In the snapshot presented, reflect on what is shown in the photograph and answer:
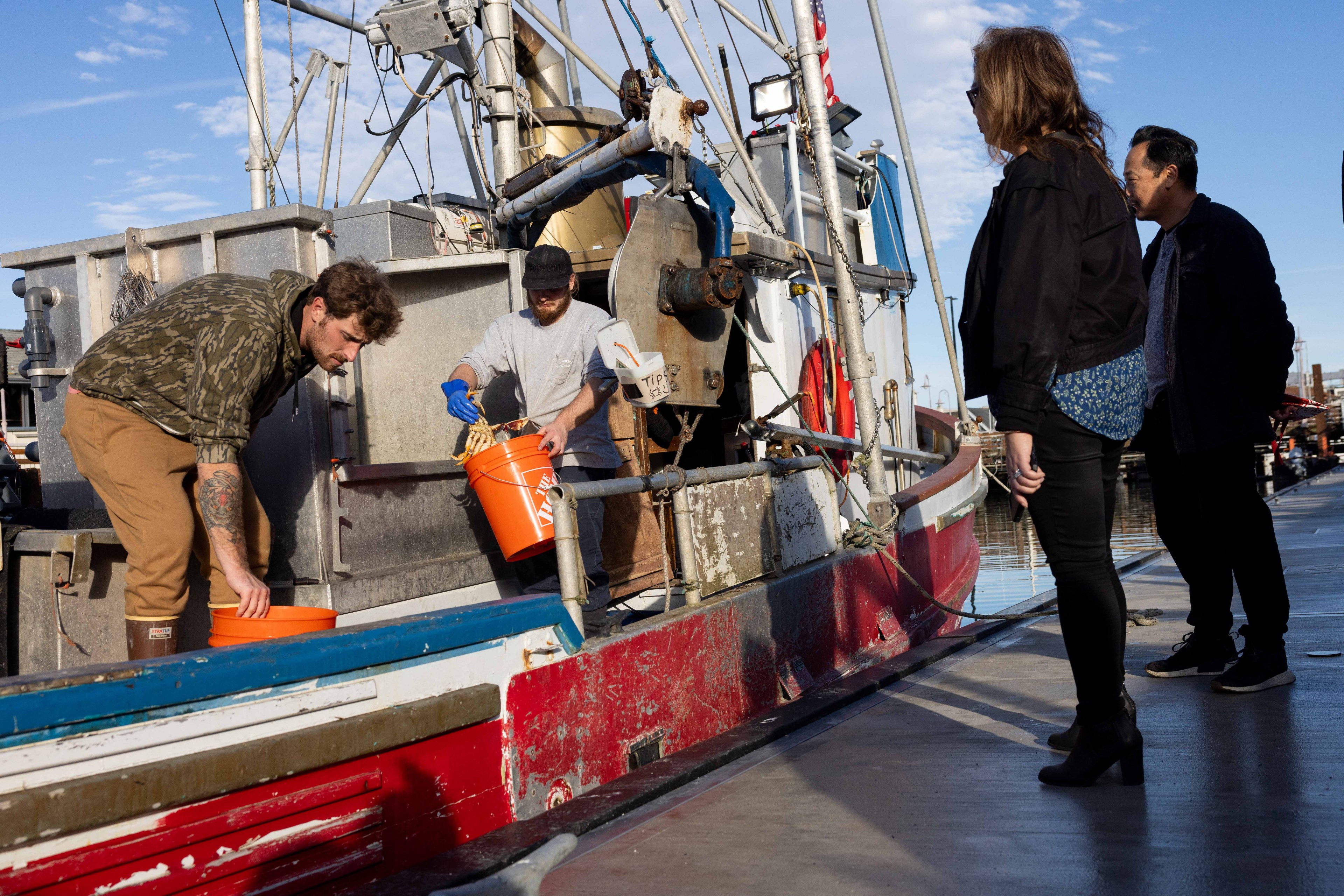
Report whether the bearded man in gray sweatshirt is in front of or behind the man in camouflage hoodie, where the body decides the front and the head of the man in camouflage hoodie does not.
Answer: in front

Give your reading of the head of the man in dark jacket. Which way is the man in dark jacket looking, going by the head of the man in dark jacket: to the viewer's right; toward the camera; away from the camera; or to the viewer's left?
to the viewer's left

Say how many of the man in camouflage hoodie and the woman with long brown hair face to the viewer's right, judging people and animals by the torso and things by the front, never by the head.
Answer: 1

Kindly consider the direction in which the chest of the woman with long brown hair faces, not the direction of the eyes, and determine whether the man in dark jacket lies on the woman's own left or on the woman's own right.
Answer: on the woman's own right

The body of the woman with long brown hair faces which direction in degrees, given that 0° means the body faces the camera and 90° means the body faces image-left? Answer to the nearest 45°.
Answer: approximately 90°

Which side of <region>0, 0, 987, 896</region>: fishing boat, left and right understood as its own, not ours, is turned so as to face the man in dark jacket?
right

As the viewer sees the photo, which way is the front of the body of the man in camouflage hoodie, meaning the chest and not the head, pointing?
to the viewer's right

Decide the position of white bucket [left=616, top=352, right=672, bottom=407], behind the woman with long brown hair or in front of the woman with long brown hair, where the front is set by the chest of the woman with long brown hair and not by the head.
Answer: in front

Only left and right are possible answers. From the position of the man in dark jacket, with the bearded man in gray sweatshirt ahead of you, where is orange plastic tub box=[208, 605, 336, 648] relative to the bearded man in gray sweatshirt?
left

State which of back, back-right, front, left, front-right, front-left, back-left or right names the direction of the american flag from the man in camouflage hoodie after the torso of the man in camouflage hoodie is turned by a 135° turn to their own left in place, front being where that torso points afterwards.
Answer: right

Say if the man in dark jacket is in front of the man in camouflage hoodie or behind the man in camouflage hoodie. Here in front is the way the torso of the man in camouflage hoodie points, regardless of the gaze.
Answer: in front
